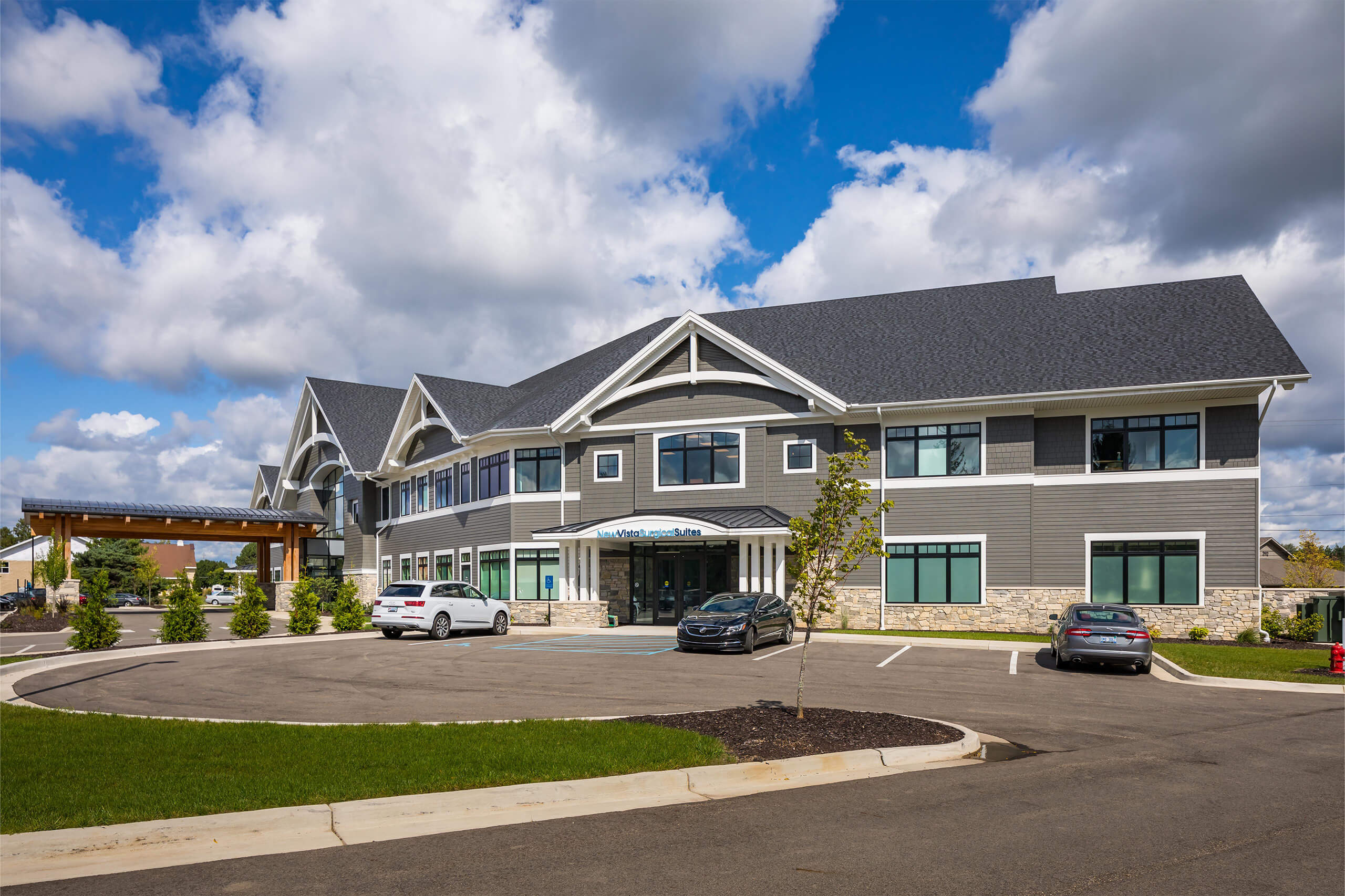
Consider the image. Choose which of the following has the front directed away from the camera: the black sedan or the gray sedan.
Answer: the gray sedan

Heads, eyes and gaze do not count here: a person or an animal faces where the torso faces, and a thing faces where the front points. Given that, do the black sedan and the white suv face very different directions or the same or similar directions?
very different directions

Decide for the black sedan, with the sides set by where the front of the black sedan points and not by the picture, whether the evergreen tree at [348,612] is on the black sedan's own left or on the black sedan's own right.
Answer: on the black sedan's own right

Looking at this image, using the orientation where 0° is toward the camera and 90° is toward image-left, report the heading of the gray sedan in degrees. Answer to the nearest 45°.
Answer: approximately 180°

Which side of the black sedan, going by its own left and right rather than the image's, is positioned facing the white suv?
right

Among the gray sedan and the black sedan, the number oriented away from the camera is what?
1

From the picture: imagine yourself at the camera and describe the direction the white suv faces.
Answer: facing away from the viewer and to the right of the viewer

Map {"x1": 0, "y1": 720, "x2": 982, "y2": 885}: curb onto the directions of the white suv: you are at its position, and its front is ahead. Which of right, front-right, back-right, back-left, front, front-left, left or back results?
back-right
